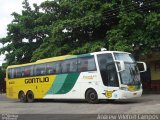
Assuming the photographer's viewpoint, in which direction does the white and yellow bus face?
facing the viewer and to the right of the viewer

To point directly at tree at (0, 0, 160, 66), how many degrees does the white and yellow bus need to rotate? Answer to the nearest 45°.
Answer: approximately 135° to its left

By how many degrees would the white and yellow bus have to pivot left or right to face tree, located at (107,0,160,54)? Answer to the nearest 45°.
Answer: approximately 90° to its left

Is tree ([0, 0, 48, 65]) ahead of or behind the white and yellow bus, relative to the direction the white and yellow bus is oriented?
behind
